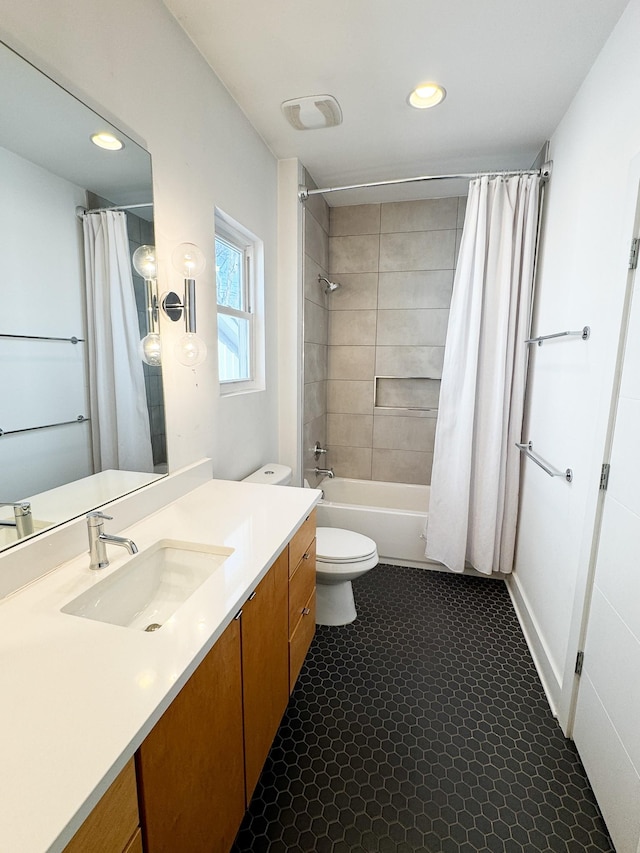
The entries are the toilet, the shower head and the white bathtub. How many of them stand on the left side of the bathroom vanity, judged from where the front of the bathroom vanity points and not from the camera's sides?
3

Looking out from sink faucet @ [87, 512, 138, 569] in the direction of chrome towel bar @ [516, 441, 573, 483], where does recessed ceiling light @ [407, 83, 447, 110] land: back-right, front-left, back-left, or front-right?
front-left

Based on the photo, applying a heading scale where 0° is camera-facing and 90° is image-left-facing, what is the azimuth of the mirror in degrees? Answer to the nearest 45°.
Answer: approximately 315°

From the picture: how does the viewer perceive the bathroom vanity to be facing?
facing the viewer and to the right of the viewer

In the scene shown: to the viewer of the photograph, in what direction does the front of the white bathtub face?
facing the viewer

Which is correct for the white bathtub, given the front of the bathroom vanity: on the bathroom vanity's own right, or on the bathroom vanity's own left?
on the bathroom vanity's own left

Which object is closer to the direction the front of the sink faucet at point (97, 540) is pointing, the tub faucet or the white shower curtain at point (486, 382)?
the white shower curtain

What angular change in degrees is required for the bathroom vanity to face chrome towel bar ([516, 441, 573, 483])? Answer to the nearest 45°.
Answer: approximately 45° to its left

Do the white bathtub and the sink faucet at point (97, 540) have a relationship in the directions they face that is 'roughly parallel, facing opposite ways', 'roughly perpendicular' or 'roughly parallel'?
roughly perpendicular

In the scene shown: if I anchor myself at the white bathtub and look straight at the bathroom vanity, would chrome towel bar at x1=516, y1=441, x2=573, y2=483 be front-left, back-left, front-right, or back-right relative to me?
front-left

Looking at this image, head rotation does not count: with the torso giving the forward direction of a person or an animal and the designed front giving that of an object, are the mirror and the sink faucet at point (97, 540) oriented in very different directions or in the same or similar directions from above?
same or similar directions

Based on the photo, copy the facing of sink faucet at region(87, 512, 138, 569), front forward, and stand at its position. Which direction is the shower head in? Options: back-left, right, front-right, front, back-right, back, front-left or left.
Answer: left

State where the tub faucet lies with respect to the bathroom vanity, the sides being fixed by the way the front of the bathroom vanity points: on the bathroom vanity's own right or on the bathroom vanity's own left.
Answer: on the bathroom vanity's own left

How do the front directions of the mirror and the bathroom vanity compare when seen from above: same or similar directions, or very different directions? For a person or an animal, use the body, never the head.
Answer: same or similar directions

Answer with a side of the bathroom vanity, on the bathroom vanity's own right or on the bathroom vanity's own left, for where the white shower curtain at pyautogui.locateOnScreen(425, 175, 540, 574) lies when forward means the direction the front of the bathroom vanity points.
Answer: on the bathroom vanity's own left

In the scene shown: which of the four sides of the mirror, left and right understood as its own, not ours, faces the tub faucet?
left
